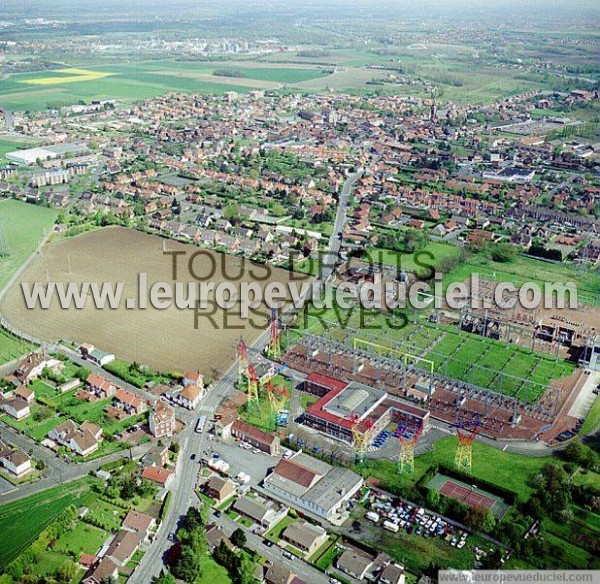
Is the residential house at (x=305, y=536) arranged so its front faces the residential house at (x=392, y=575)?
no

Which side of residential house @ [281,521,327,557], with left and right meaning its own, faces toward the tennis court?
back

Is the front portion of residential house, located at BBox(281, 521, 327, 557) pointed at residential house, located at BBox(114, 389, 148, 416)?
no

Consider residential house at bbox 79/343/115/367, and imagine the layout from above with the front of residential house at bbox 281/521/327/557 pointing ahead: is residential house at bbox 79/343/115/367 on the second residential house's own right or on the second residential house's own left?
on the second residential house's own right

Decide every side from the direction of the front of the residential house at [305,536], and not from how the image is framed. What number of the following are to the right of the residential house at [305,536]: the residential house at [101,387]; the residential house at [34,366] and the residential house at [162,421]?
3

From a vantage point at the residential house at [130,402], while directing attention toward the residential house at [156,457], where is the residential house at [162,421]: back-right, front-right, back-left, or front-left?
front-left

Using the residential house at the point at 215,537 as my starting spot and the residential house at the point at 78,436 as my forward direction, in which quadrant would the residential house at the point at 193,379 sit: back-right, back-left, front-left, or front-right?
front-right

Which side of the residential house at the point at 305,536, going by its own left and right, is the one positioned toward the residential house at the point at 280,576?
front

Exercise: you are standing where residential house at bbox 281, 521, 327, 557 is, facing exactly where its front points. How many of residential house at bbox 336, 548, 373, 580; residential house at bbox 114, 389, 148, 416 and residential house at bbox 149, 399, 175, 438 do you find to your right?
2

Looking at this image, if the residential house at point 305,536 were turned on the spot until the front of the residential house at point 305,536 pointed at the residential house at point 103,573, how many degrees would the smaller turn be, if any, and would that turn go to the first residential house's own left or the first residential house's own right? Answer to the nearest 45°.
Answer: approximately 45° to the first residential house's own right

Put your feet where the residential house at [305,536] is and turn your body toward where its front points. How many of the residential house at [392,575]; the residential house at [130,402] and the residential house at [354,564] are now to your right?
1

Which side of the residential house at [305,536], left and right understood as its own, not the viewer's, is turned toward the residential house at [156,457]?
right

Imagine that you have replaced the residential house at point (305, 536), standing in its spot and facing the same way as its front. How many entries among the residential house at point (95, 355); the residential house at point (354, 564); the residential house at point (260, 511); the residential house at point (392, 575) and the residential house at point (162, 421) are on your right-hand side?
3

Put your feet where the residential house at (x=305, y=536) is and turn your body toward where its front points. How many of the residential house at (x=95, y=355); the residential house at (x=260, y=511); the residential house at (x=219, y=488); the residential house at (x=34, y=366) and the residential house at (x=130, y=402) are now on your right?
5

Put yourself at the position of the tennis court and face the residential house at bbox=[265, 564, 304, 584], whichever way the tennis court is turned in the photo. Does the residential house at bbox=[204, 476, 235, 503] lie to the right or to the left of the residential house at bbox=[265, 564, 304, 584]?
right

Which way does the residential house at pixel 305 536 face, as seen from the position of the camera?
facing the viewer and to the left of the viewer

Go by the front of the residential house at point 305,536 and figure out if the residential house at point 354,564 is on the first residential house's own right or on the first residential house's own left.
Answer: on the first residential house's own left
